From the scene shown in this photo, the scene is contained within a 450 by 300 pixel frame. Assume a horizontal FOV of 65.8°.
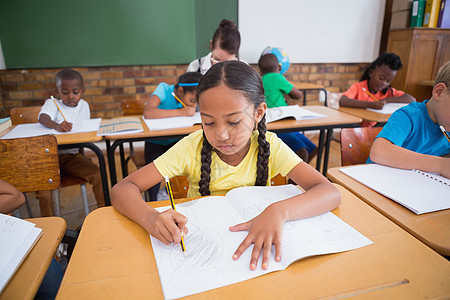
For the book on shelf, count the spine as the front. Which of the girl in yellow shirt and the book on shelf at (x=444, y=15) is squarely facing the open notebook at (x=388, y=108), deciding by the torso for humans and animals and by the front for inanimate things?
the book on shelf

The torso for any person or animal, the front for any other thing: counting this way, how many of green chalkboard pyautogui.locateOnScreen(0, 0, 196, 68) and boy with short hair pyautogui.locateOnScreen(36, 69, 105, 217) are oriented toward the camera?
2

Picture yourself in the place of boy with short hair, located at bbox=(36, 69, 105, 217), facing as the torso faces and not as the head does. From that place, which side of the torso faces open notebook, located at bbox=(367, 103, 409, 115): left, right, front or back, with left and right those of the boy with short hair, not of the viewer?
left

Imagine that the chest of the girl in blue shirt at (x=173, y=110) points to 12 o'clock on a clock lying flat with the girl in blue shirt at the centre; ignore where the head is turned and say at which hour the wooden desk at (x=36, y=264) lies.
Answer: The wooden desk is roughly at 2 o'clock from the girl in blue shirt.

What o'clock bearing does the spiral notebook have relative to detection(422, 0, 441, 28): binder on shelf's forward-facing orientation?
The spiral notebook is roughly at 12 o'clock from the binder on shelf.

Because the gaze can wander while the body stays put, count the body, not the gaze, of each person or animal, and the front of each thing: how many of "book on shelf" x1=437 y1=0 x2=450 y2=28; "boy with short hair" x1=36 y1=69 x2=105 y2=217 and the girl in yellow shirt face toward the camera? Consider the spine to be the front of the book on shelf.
3

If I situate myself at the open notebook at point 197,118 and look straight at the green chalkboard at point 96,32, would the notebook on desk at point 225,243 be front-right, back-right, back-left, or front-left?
back-left
